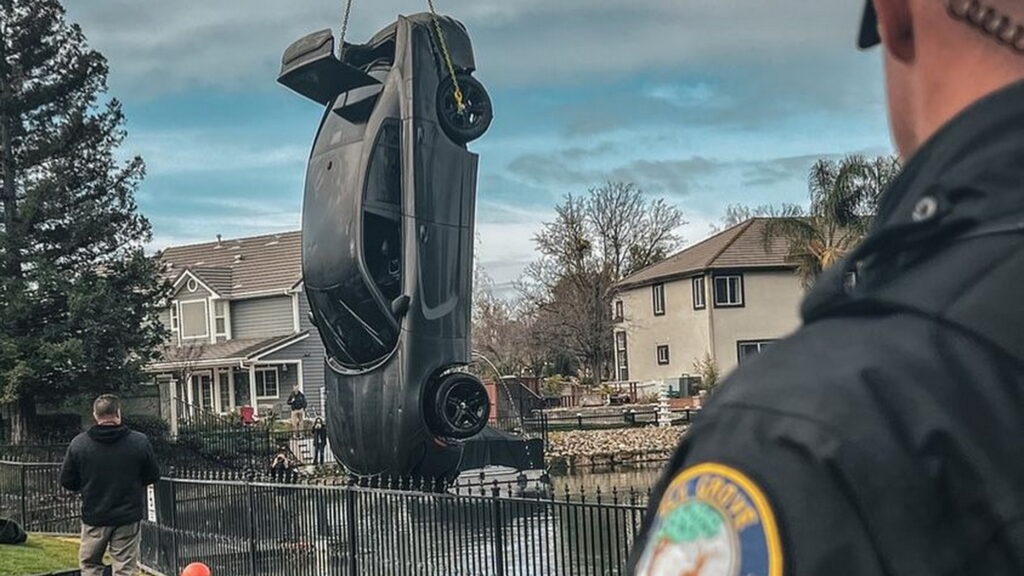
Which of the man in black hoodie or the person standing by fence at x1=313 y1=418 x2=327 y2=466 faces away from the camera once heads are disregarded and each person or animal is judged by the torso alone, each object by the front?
the man in black hoodie

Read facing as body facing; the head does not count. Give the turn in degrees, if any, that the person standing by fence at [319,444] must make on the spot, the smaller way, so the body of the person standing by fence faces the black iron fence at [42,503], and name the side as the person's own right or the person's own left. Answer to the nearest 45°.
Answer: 0° — they already face it

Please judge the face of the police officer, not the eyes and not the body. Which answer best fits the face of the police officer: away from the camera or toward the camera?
away from the camera

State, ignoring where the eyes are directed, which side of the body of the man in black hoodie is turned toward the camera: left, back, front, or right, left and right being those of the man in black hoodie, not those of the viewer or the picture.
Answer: back

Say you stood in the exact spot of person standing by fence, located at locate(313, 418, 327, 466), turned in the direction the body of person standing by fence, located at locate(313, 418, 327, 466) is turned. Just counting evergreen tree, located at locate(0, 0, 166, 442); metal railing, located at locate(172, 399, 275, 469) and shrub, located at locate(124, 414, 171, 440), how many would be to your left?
0

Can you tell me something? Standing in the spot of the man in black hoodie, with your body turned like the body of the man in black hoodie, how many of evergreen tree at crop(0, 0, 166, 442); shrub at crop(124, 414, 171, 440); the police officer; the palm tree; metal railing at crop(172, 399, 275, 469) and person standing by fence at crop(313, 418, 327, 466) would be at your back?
1

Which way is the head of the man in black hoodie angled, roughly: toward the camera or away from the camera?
away from the camera

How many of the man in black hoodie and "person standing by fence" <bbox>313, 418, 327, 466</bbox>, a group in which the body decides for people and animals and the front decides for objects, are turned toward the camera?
1

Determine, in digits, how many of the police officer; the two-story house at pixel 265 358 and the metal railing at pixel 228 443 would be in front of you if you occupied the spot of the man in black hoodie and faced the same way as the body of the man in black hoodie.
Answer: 2

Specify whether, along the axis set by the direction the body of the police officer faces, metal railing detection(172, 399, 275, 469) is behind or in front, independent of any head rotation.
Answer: in front

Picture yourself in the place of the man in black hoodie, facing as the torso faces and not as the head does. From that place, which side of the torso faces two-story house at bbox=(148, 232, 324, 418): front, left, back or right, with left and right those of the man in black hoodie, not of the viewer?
front

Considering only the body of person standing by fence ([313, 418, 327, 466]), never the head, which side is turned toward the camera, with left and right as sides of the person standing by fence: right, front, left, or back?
front

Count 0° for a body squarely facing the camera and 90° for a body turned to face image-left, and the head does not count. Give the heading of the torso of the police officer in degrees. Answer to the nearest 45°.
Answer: approximately 135°

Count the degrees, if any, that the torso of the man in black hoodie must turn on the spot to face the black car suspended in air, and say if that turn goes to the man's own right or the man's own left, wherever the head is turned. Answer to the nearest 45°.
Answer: approximately 45° to the man's own right

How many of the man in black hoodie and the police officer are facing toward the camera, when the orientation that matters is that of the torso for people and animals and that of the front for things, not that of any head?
0

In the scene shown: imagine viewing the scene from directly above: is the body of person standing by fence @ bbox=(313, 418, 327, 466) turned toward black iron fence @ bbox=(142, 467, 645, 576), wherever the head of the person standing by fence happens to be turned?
yes

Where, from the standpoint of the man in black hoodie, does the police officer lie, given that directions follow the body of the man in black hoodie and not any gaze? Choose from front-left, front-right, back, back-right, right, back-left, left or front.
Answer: back
